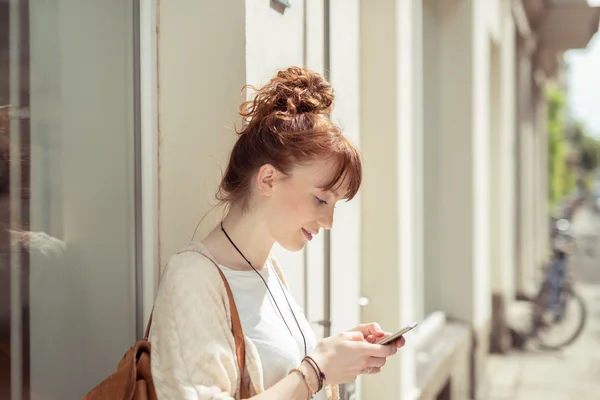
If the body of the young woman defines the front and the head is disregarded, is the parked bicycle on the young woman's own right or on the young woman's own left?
on the young woman's own left

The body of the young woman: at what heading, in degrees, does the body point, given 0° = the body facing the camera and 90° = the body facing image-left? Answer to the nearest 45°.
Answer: approximately 315°

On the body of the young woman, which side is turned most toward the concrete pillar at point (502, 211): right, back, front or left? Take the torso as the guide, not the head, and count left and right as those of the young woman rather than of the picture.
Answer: left
